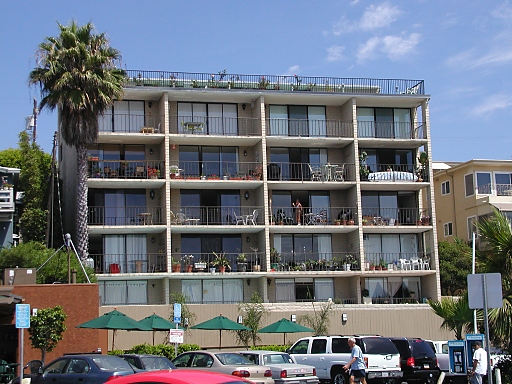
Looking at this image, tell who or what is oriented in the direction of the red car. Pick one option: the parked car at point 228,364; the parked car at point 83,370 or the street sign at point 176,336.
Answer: the street sign

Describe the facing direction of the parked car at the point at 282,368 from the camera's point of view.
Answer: facing away from the viewer and to the left of the viewer

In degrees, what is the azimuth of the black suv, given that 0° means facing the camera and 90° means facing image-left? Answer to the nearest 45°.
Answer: approximately 135°

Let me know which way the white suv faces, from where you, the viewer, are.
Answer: facing away from the viewer and to the left of the viewer

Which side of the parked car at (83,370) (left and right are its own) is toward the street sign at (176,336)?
right

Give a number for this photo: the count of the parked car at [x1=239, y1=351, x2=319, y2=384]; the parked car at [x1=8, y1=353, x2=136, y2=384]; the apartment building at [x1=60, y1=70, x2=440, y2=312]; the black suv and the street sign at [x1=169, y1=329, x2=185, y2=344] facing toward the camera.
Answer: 2

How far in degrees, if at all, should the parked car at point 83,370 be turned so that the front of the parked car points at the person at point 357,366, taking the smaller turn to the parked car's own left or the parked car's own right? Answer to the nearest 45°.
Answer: approximately 135° to the parked car's own right

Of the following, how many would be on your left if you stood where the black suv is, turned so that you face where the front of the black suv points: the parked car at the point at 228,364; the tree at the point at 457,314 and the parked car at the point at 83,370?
2

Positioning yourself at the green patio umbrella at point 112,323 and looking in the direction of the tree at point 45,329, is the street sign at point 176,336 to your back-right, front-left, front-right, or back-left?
back-left

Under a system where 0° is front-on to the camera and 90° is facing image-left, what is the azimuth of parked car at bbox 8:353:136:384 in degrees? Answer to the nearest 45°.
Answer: approximately 135°
